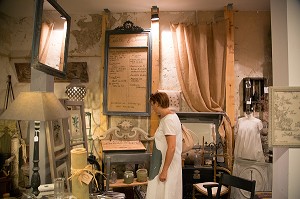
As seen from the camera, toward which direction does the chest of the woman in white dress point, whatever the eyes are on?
to the viewer's left

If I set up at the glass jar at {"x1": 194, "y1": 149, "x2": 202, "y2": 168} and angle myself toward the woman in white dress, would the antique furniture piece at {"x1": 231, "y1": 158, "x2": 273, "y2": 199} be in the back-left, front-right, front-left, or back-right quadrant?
back-left

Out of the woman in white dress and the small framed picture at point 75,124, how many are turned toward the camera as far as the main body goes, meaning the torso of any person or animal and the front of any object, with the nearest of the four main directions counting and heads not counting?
1

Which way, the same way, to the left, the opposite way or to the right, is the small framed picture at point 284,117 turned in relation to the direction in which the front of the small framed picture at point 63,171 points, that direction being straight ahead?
to the right

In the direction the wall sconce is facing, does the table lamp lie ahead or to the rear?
ahead

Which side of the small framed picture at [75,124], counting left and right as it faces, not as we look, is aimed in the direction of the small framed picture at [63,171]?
front

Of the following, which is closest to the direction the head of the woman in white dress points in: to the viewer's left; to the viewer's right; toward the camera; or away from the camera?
to the viewer's left

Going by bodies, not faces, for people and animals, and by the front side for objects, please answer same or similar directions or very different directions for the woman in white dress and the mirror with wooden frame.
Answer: very different directions
